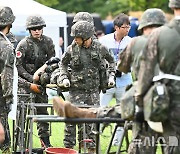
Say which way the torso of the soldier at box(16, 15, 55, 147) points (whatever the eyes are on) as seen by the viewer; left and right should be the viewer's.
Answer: facing the viewer and to the right of the viewer

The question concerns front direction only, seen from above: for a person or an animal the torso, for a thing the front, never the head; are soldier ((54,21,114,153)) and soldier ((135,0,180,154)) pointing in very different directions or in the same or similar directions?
very different directions

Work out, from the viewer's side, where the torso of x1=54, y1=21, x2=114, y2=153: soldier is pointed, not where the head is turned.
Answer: toward the camera

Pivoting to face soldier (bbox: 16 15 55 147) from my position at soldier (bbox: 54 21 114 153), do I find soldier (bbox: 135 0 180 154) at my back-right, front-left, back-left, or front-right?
back-left

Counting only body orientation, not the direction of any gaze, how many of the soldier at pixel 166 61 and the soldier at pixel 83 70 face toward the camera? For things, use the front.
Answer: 1

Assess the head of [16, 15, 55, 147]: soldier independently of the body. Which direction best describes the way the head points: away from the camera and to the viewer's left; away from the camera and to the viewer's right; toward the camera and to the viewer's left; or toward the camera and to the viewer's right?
toward the camera and to the viewer's right

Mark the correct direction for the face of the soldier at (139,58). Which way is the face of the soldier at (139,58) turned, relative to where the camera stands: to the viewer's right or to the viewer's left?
to the viewer's left

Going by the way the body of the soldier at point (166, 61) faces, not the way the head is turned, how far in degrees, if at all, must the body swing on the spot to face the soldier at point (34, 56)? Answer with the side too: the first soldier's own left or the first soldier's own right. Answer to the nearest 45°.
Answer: approximately 45° to the first soldier's own left
